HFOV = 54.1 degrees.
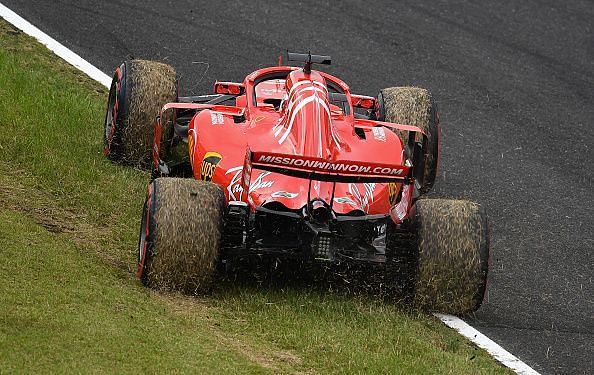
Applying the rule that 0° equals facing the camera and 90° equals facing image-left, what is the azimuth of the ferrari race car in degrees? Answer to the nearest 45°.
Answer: approximately 180°
